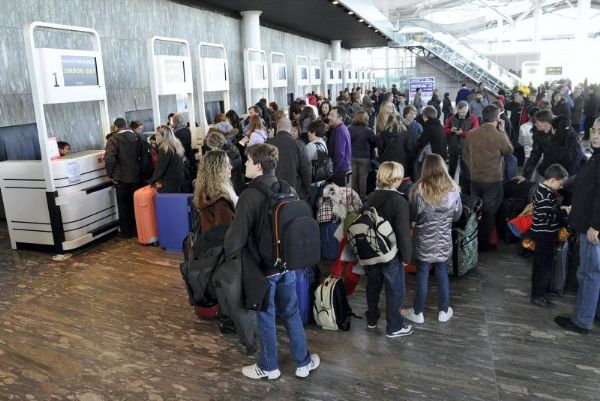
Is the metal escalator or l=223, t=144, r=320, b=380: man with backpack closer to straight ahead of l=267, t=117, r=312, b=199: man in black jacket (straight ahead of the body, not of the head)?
the metal escalator

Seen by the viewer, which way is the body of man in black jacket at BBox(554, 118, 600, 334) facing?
to the viewer's left

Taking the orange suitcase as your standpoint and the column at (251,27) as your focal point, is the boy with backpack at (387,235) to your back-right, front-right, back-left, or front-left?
back-right

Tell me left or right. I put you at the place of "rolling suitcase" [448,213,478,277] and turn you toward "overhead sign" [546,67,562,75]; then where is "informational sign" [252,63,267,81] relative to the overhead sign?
left

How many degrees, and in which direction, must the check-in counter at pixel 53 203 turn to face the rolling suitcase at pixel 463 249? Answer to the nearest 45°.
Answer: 0° — it already faces it

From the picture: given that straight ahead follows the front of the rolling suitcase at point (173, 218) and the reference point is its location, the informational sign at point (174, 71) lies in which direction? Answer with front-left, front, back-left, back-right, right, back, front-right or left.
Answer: back

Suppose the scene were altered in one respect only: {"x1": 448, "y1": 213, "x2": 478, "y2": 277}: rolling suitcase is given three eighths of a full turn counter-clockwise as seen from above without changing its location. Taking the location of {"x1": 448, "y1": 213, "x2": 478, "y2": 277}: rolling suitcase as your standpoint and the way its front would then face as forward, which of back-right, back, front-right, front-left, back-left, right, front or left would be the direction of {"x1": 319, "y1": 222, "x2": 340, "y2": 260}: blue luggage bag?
left

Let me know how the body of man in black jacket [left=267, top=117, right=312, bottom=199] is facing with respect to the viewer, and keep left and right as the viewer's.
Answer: facing away from the viewer

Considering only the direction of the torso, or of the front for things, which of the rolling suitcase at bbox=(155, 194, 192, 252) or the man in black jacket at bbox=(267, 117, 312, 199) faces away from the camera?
the man in black jacket

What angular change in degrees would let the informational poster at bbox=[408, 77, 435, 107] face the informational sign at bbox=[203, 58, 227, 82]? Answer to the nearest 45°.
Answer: approximately 45° to its right

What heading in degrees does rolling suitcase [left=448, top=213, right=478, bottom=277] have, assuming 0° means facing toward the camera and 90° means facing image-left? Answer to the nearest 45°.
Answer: approximately 315°

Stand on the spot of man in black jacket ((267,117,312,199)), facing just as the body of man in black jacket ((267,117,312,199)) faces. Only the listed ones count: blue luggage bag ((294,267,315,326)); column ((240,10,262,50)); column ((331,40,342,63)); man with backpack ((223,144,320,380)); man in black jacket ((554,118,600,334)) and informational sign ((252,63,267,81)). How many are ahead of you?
3

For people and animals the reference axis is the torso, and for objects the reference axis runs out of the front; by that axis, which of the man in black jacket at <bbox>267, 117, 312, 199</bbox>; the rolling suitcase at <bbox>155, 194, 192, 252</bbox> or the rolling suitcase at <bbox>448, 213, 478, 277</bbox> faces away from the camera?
the man in black jacket

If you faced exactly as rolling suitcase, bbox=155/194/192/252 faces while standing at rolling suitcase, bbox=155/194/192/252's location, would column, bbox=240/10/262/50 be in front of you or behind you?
behind
